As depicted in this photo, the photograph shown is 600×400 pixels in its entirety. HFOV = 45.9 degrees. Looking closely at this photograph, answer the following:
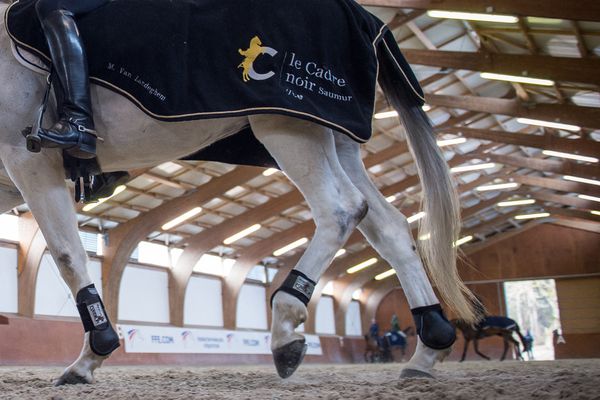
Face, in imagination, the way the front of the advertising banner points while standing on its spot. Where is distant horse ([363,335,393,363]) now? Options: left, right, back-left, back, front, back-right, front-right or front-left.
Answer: left

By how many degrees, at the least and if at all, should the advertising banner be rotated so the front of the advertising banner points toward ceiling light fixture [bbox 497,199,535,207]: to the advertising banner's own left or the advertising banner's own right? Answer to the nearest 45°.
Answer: approximately 90° to the advertising banner's own left

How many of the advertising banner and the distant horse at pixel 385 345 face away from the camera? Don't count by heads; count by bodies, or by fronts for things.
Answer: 0

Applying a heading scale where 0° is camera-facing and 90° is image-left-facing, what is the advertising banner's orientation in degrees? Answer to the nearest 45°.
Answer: approximately 315°
